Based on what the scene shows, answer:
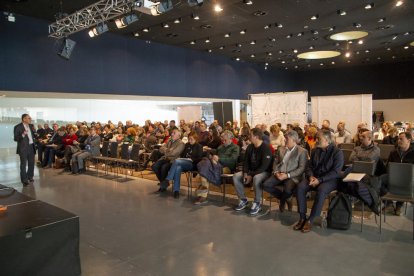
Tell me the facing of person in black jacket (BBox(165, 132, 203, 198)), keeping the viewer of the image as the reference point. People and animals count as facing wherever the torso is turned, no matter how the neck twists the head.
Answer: facing the viewer and to the left of the viewer

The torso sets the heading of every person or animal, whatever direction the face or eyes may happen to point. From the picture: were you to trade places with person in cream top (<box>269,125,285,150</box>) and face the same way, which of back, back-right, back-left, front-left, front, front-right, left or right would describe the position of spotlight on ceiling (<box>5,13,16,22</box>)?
front-right

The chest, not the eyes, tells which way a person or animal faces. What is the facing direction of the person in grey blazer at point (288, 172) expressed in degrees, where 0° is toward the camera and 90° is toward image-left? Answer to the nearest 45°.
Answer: approximately 45°

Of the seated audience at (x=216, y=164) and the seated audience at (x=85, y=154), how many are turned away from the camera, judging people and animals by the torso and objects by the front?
0

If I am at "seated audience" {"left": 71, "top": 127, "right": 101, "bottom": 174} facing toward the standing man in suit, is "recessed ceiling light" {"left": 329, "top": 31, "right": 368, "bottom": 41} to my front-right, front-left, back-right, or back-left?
back-left

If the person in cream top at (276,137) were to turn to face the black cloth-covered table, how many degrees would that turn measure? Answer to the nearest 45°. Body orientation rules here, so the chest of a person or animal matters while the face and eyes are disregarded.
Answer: approximately 45° to their left

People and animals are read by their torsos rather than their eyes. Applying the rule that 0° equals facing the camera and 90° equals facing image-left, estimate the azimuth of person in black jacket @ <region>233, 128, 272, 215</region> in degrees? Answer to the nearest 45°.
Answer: approximately 45°

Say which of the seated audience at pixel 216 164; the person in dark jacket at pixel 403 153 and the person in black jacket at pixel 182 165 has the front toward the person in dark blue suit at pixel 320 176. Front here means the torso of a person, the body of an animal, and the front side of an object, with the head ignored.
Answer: the person in dark jacket at pixel 403 153

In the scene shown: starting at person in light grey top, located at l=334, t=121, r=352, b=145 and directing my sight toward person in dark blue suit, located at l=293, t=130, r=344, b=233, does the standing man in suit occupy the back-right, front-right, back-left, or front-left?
front-right
